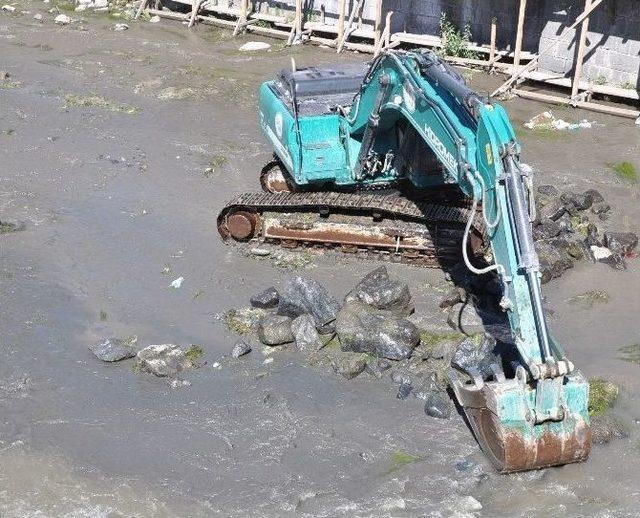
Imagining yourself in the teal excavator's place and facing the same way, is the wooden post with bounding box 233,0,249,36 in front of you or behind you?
behind

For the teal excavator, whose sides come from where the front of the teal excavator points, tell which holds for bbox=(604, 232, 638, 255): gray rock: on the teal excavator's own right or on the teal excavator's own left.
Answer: on the teal excavator's own left

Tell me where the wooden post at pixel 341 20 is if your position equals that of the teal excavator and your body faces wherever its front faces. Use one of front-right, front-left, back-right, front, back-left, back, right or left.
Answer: back-left

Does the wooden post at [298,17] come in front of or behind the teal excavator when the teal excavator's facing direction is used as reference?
behind

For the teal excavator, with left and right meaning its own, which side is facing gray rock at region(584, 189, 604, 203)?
left

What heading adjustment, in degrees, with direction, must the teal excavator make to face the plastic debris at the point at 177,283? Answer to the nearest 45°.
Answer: approximately 135° to its right

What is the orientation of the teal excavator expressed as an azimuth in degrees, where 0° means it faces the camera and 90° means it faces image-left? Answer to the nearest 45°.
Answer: approximately 315°

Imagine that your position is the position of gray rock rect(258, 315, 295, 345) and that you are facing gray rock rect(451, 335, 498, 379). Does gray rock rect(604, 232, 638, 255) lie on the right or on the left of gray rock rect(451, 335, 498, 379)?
left

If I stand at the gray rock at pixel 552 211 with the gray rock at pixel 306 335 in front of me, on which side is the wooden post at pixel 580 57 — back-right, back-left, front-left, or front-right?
back-right

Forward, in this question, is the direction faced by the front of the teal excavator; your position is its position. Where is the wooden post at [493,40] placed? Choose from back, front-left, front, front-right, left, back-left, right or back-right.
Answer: back-left

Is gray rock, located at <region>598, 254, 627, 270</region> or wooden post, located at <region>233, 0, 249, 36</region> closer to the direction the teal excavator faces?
the gray rock

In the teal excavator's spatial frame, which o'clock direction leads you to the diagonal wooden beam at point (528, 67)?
The diagonal wooden beam is roughly at 8 o'clock from the teal excavator.

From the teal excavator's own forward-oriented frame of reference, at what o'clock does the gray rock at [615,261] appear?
The gray rock is roughly at 10 o'clock from the teal excavator.

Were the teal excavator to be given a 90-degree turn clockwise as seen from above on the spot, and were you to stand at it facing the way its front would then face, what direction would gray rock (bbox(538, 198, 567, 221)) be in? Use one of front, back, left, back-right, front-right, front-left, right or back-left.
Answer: back
